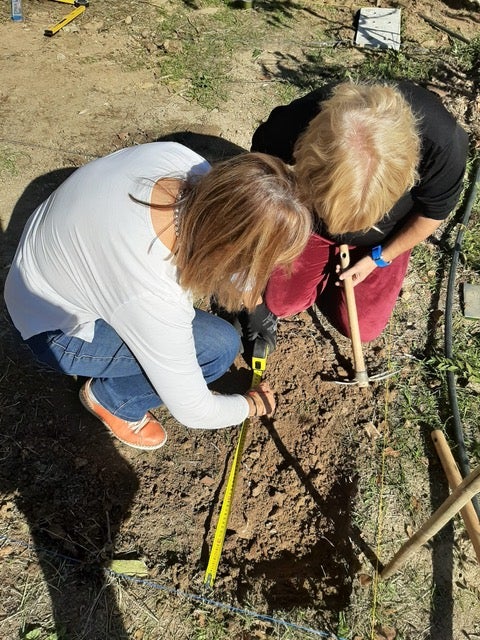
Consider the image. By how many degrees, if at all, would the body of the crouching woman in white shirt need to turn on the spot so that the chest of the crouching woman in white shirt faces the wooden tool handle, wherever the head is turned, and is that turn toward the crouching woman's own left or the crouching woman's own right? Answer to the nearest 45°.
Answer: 0° — they already face it

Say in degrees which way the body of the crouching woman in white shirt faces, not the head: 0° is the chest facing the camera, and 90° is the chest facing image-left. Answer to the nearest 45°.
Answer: approximately 270°
